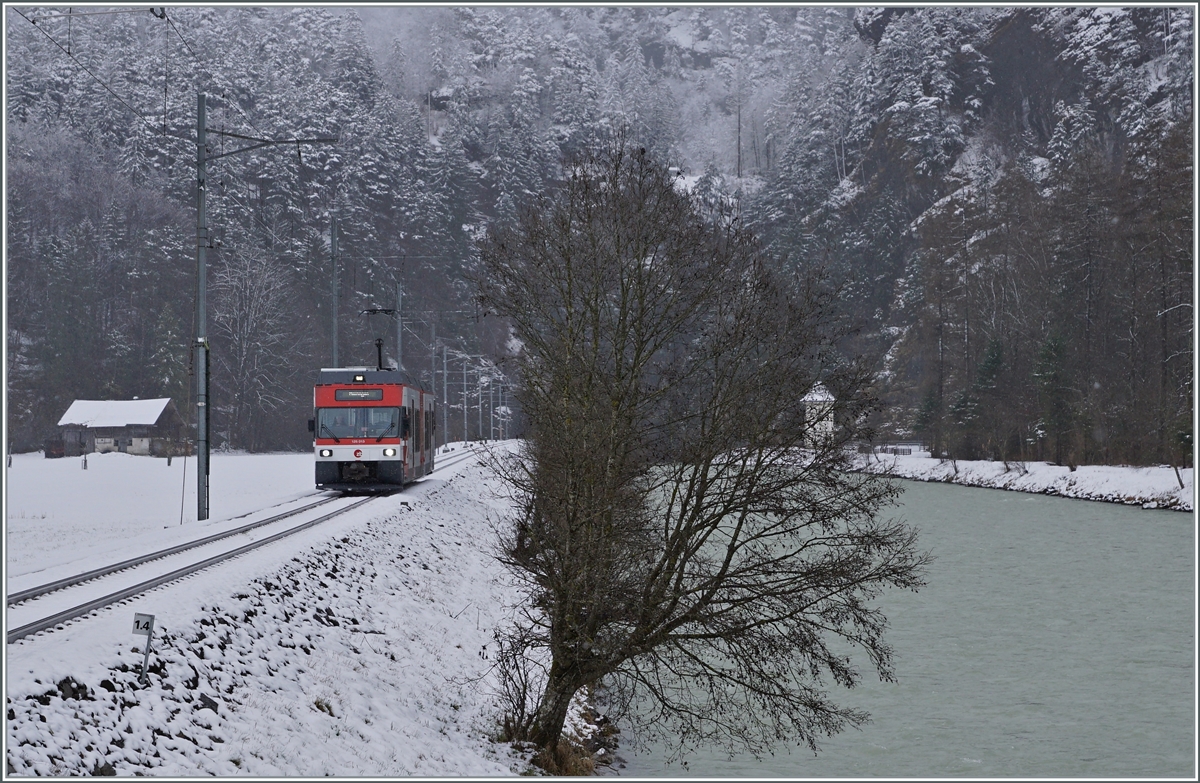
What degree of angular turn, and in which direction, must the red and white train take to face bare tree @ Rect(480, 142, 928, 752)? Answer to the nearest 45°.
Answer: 0° — it already faces it

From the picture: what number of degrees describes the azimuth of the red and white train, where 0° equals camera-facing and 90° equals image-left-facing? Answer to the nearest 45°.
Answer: approximately 0°
